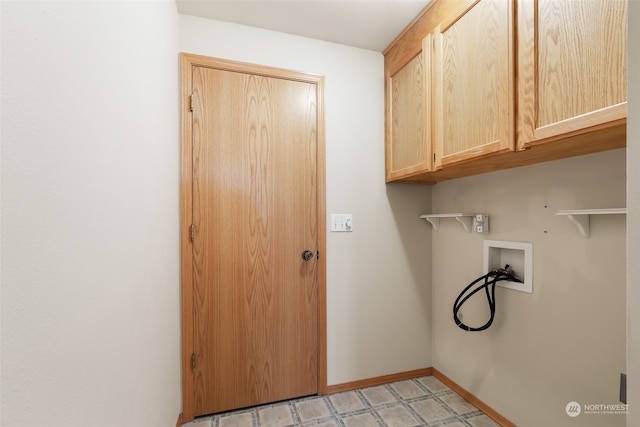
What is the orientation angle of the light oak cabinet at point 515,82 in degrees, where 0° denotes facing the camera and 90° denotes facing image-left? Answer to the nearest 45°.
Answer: approximately 45°

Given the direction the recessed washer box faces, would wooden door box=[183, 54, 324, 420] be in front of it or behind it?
in front

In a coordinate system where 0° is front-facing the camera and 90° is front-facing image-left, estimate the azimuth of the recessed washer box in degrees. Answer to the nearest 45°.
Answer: approximately 45°

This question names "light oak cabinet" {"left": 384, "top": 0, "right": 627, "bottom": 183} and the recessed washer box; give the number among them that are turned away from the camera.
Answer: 0
